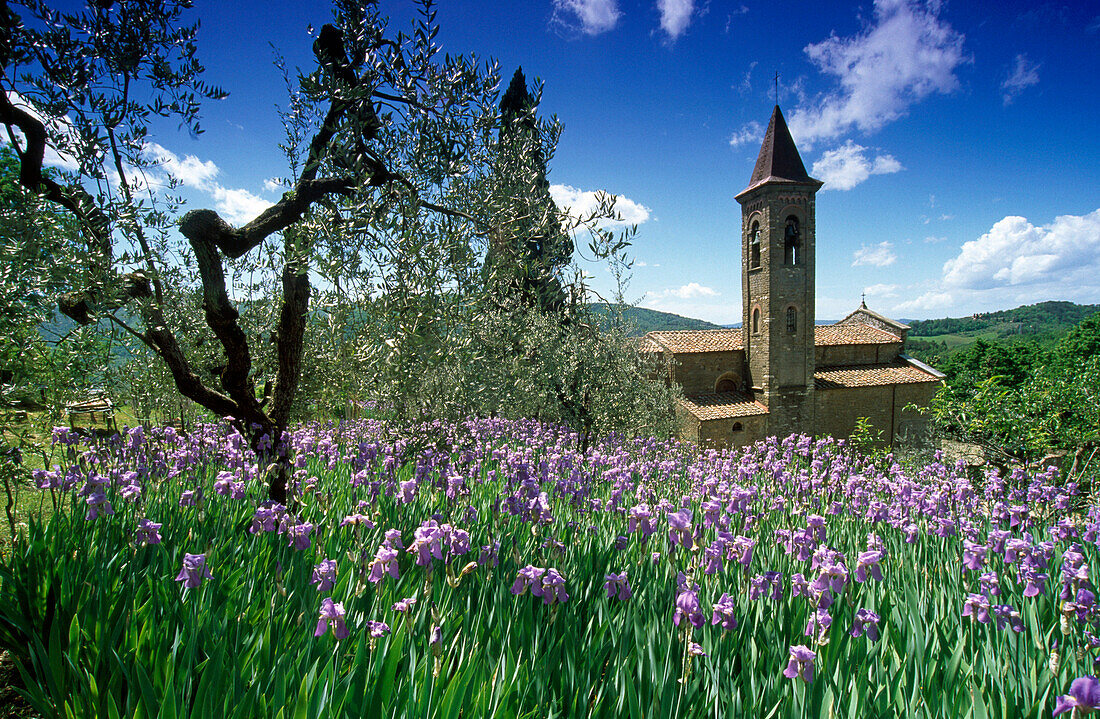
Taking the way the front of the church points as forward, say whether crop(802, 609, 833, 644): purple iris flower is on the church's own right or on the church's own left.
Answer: on the church's own right

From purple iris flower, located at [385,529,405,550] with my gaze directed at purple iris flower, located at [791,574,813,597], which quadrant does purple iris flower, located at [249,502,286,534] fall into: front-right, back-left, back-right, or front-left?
back-left

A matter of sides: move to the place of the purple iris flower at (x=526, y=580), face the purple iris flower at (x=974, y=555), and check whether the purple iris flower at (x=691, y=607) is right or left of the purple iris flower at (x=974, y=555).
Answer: right
